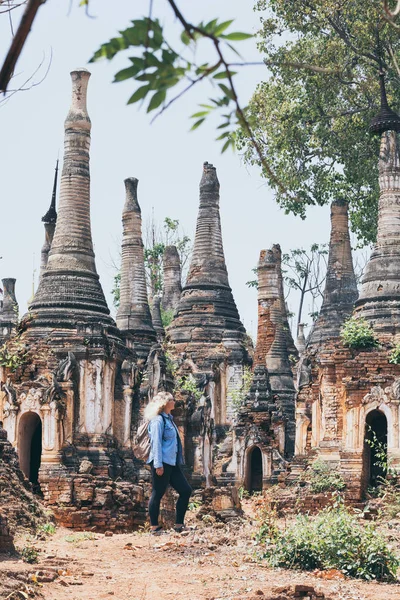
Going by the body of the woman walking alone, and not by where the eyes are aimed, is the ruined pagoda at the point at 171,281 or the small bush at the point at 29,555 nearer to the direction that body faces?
the ruined pagoda

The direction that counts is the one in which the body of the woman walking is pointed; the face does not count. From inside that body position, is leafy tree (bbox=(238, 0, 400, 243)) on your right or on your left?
on your left

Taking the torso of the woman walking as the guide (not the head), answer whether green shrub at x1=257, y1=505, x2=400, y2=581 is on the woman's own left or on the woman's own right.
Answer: on the woman's own right

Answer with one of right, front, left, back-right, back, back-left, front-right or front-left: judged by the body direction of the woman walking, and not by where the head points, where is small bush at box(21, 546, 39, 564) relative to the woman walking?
back-right

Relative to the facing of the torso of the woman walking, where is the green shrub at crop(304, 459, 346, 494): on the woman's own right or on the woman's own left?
on the woman's own left
